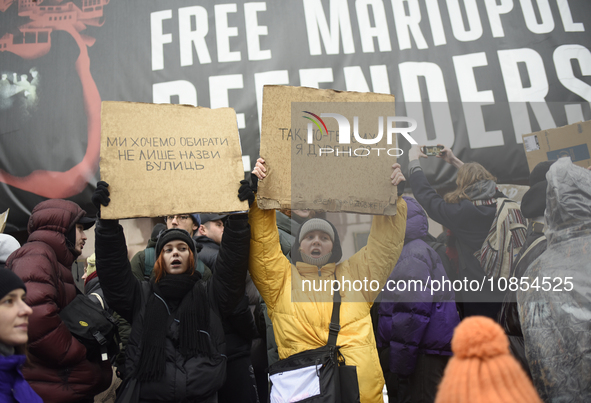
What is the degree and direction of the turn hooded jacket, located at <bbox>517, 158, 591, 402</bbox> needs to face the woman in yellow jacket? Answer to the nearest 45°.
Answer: approximately 135° to its left

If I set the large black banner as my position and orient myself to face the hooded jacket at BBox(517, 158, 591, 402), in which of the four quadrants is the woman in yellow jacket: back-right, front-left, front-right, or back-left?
front-right

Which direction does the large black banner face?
toward the camera

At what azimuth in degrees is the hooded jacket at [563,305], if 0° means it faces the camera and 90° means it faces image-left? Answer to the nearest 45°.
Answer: approximately 180°

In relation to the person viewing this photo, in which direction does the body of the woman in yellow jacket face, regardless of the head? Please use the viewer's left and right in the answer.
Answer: facing the viewer

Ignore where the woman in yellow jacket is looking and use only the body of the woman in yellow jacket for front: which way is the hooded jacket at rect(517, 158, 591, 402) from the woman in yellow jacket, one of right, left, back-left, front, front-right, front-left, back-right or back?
left

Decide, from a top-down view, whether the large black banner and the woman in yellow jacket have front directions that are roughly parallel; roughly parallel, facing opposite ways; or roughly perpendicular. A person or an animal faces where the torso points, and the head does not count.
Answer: roughly parallel

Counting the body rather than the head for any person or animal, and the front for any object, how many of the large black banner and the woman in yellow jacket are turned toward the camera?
2

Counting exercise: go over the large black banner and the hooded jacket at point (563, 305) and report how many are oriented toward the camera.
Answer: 1

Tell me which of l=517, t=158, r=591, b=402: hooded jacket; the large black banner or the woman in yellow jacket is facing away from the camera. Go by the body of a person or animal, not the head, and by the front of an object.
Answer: the hooded jacket
